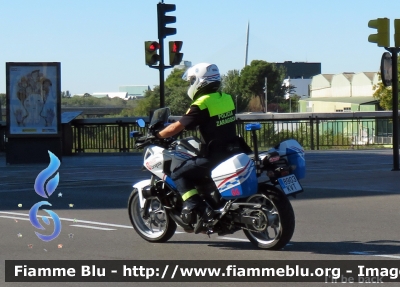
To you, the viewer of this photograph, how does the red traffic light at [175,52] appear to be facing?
facing the viewer and to the right of the viewer

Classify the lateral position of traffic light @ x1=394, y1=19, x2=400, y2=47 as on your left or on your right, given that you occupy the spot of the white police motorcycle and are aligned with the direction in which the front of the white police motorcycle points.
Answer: on your right

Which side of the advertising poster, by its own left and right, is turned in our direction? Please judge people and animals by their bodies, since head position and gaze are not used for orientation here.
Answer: front

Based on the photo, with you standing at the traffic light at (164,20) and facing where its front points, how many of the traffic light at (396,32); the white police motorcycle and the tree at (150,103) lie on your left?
1

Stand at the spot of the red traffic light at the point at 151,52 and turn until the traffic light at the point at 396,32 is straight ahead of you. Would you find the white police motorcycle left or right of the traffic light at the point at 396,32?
right

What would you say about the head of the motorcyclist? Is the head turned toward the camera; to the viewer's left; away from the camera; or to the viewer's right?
to the viewer's left

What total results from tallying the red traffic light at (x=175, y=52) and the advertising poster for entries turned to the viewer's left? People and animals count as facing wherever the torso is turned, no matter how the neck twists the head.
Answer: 0

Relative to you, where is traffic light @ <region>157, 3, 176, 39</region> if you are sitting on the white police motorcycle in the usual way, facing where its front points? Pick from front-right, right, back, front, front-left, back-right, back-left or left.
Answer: front-right

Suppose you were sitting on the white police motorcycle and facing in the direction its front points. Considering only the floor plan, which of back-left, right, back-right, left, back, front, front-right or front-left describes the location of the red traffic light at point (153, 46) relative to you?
front-right

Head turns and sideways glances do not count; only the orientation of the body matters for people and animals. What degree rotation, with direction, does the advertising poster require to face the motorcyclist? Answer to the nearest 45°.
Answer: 0° — it already faces them

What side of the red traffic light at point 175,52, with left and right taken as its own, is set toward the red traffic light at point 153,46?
right
